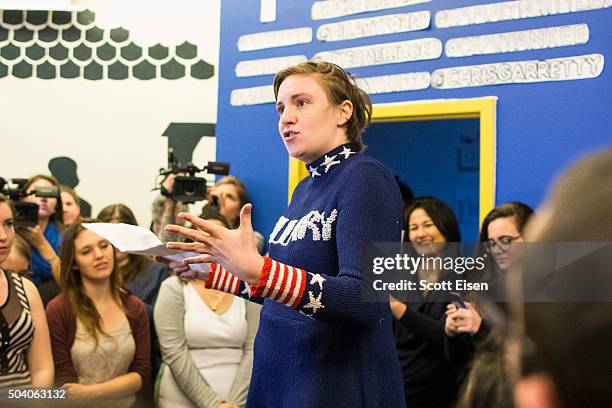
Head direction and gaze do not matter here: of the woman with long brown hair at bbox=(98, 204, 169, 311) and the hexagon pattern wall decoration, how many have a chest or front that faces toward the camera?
2

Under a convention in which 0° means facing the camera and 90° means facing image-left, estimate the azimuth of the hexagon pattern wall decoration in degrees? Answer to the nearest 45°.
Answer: approximately 0°

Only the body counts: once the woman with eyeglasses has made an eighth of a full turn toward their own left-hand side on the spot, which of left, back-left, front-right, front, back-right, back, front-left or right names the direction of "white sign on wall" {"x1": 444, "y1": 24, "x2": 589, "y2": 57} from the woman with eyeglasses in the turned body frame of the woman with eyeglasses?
back

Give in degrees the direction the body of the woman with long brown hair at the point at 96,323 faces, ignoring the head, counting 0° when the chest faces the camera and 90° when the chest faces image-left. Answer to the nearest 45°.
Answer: approximately 315°

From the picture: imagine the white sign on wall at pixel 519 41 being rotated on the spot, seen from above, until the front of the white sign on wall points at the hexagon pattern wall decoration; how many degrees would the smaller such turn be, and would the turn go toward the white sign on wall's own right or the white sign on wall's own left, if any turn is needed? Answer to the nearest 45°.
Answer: approximately 90° to the white sign on wall's own right

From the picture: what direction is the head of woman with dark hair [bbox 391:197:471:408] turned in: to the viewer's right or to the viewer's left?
to the viewer's left

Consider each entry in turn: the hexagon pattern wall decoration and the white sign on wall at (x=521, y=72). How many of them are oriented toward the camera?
2

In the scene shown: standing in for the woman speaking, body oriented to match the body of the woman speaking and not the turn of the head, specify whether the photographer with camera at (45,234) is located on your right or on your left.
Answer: on your right

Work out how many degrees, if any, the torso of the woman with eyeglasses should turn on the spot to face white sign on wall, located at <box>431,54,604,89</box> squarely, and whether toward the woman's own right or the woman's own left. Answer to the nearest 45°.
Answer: approximately 135° to the woman's own right

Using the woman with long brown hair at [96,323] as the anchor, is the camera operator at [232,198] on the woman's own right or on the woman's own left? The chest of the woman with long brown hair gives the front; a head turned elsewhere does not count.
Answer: on the woman's own left

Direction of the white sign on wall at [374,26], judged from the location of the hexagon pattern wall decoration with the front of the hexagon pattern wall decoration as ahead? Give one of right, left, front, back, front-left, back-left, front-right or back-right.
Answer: front-left
